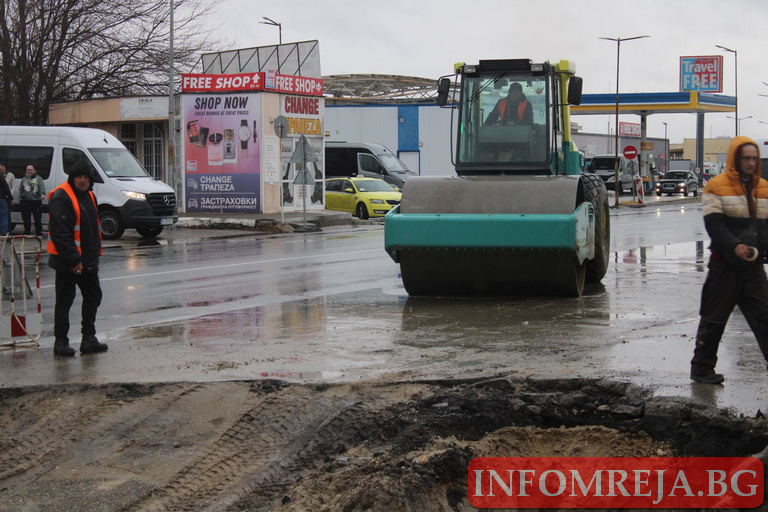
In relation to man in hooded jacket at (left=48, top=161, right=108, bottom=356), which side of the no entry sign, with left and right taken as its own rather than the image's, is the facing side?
front

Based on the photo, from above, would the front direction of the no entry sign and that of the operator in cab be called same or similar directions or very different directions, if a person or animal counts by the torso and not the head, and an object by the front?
same or similar directions

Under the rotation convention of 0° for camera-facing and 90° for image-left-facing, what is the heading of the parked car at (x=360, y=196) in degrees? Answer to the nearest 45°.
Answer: approximately 315°

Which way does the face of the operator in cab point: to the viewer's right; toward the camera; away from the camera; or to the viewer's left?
toward the camera

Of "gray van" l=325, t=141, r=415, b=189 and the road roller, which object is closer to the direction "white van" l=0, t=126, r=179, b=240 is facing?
the road roller

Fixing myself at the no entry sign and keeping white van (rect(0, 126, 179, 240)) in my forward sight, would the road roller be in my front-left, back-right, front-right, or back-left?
front-left

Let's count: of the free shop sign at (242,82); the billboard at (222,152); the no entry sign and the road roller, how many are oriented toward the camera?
4

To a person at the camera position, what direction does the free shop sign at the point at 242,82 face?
facing the viewer

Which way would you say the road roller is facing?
toward the camera

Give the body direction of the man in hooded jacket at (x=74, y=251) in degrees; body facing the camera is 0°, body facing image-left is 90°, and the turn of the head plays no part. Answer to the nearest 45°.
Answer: approximately 315°

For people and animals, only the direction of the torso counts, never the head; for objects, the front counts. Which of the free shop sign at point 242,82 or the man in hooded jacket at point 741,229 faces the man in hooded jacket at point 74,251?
the free shop sign

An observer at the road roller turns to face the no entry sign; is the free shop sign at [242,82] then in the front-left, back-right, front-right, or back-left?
front-left

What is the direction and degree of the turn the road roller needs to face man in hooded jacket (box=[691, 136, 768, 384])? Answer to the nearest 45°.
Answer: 0° — it already faces them

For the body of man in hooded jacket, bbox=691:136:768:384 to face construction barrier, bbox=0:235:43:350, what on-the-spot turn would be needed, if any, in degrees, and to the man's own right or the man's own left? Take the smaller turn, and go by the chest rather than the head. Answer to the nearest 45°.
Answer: approximately 135° to the man's own right

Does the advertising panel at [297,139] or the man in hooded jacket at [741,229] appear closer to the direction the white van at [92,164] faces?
the man in hooded jacket

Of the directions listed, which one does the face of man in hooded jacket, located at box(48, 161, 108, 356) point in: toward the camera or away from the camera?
toward the camera

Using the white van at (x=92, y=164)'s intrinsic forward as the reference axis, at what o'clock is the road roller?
The road roller is roughly at 1 o'clock from the white van.
